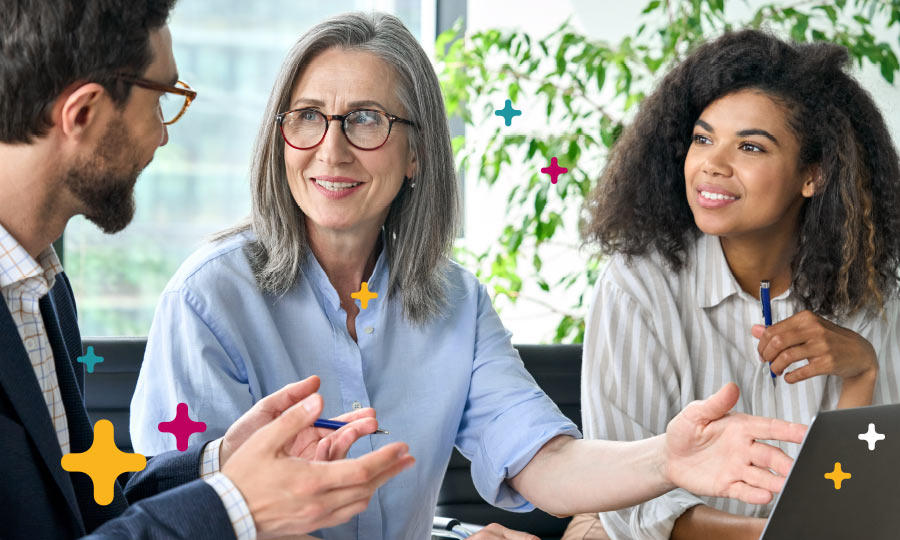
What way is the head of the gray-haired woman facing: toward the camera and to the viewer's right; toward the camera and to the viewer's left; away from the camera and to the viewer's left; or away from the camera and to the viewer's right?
toward the camera and to the viewer's left

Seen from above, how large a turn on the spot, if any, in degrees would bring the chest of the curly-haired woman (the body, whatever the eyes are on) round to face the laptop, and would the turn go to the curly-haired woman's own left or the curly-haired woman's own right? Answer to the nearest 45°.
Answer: approximately 45° to the curly-haired woman's own left

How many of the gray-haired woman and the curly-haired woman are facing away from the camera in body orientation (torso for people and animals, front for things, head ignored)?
0

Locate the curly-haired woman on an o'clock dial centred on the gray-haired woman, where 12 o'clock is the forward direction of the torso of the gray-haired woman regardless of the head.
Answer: The curly-haired woman is roughly at 8 o'clock from the gray-haired woman.

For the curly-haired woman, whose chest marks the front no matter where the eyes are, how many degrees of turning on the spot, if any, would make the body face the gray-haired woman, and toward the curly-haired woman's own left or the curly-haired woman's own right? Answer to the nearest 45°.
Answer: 0° — they already face them

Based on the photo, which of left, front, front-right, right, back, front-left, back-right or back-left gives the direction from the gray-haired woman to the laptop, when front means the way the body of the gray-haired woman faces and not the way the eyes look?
front-left

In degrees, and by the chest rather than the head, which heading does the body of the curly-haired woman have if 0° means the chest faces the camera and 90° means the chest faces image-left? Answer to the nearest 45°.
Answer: approximately 45°

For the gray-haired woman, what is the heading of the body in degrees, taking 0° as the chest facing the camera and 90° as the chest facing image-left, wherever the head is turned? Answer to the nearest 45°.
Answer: approximately 0°
